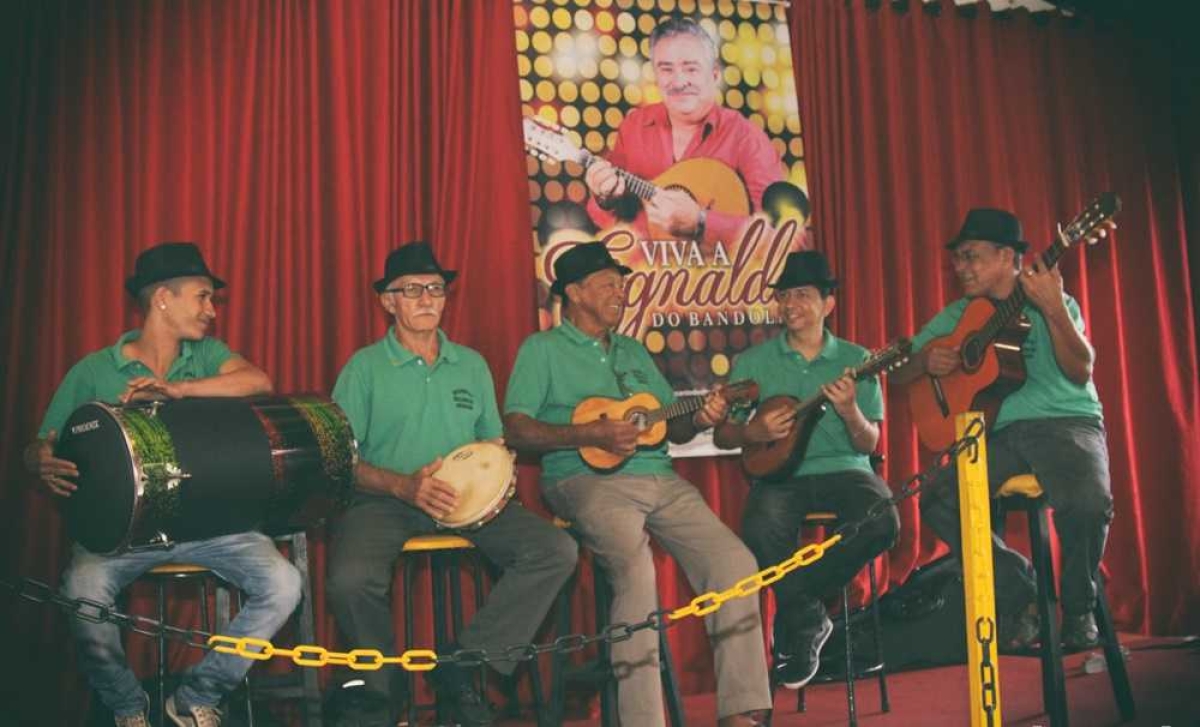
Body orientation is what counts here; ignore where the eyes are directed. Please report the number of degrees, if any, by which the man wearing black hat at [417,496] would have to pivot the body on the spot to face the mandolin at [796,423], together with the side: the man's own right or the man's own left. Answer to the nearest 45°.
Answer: approximately 90° to the man's own left

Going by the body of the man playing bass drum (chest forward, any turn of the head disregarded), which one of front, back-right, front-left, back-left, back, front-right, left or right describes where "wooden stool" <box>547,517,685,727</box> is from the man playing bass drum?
left

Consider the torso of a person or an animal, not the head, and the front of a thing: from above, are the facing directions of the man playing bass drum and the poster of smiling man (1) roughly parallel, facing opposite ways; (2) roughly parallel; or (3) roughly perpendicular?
roughly parallel

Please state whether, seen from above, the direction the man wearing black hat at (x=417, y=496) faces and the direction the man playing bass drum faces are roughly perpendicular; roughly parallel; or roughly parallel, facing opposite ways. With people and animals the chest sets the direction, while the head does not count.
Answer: roughly parallel

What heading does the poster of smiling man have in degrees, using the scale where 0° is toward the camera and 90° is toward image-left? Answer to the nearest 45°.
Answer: approximately 0°

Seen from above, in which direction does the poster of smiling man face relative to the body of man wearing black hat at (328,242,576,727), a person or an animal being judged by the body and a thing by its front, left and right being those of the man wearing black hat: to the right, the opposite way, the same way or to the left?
the same way

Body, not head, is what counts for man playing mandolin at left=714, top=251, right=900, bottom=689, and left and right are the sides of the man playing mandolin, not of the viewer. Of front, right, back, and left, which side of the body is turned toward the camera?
front

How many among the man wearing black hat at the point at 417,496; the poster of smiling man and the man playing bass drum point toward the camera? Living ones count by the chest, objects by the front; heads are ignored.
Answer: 3

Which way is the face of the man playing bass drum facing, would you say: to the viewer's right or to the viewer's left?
to the viewer's right

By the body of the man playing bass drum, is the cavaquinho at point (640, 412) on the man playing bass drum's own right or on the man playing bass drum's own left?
on the man playing bass drum's own left

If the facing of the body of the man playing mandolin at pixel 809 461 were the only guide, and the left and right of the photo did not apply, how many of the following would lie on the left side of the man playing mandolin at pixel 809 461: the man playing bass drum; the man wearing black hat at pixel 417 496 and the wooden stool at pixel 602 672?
0

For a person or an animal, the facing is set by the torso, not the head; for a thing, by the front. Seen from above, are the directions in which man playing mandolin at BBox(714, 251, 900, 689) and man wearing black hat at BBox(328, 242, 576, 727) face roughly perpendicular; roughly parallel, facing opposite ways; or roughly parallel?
roughly parallel

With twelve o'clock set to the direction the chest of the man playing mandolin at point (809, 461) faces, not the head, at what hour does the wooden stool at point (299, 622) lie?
The wooden stool is roughly at 2 o'clock from the man playing mandolin.

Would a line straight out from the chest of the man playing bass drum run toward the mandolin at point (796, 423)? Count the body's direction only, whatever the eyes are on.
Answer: no

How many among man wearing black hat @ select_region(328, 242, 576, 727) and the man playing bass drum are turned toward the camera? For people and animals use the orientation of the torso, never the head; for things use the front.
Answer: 2

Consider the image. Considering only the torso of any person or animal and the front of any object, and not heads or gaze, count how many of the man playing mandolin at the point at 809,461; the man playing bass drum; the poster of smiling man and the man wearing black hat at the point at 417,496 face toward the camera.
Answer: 4
